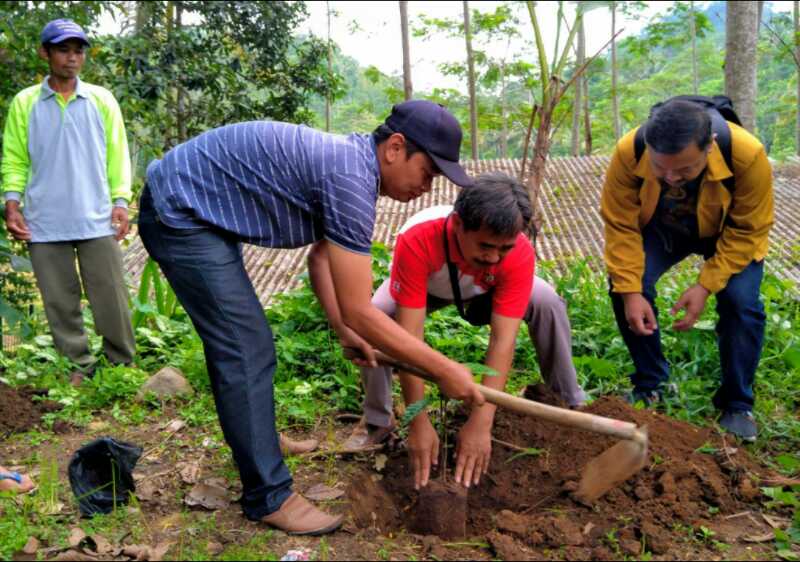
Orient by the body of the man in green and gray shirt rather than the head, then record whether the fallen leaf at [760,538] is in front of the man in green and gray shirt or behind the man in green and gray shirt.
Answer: in front

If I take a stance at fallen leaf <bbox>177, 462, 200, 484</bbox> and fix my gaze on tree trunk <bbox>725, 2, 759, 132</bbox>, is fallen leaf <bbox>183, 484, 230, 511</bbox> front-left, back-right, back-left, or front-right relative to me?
back-right

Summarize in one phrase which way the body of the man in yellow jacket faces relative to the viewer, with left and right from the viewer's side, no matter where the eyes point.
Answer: facing the viewer

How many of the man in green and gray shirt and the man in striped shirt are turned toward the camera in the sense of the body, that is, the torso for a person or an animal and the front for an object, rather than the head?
1

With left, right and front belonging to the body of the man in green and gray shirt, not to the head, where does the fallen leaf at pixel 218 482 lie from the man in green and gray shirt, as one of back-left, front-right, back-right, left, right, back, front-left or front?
front

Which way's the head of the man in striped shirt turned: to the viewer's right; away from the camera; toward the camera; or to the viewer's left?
to the viewer's right

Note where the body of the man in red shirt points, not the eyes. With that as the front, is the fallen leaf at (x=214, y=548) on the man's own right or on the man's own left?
on the man's own right

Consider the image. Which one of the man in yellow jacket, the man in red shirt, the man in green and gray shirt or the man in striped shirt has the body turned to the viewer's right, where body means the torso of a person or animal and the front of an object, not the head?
the man in striped shirt

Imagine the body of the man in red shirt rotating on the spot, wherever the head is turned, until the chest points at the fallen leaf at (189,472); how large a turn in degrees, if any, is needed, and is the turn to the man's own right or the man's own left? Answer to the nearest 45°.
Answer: approximately 90° to the man's own right

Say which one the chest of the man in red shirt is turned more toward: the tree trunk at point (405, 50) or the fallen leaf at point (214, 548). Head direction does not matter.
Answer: the fallen leaf

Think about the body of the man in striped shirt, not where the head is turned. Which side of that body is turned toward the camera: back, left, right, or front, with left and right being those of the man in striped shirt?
right

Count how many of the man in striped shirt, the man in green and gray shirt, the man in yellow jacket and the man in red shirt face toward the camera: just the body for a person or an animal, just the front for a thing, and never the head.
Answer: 3

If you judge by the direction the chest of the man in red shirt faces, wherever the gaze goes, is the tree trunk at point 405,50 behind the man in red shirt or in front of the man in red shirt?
behind

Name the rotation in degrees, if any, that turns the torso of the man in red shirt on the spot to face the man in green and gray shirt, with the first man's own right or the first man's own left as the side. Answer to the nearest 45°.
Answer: approximately 135° to the first man's own right

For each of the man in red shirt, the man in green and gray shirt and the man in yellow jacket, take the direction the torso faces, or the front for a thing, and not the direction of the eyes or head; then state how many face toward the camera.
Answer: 3
